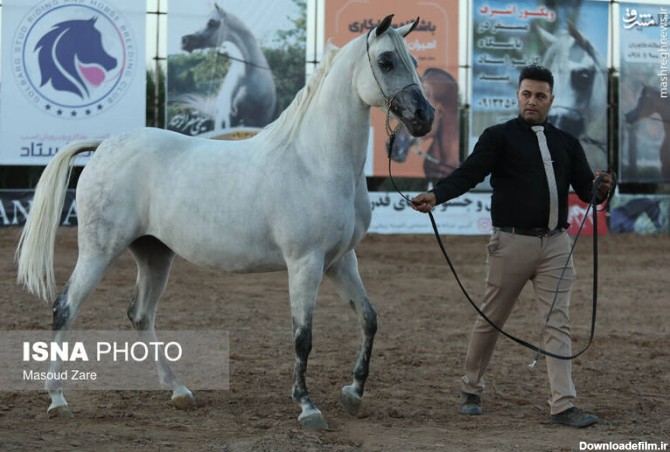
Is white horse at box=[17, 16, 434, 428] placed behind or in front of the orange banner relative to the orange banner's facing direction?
in front

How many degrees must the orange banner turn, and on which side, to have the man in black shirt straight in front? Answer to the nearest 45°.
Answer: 0° — it already faces them
